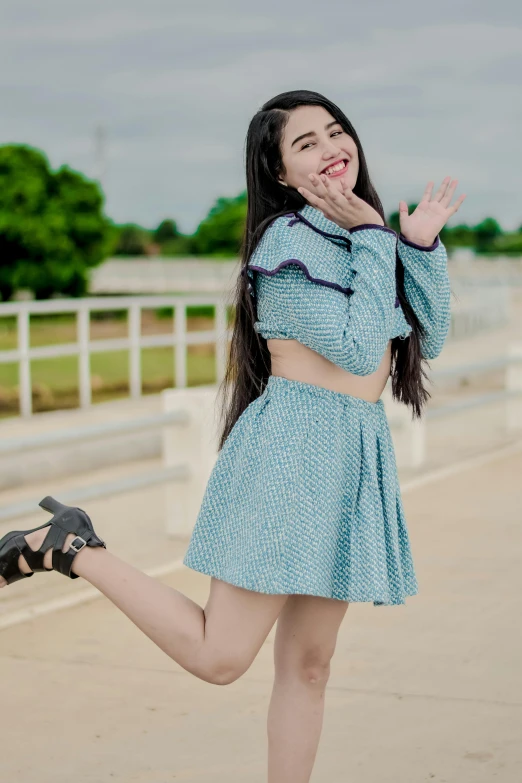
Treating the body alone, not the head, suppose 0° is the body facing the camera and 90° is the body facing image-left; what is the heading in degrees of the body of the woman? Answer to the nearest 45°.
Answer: approximately 315°

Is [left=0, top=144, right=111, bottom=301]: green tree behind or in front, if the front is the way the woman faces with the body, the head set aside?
behind
